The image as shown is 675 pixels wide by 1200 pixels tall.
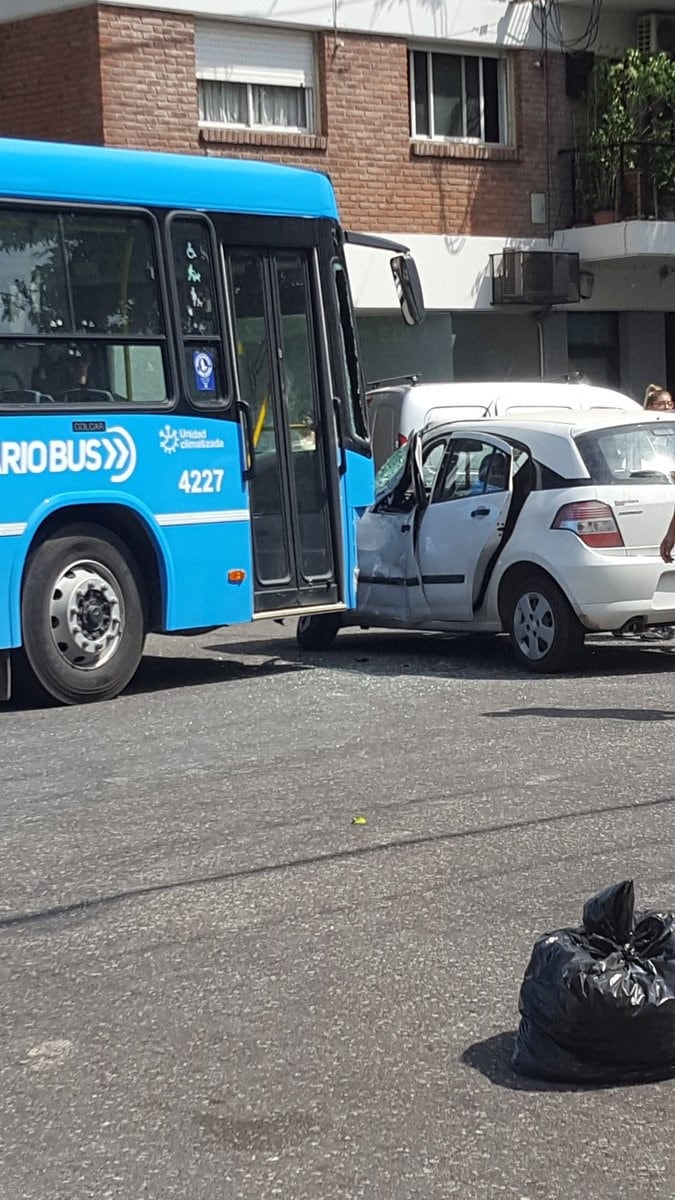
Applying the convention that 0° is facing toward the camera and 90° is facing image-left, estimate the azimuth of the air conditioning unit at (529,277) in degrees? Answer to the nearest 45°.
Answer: approximately 0°

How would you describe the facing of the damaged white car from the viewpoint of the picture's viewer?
facing away from the viewer and to the left of the viewer

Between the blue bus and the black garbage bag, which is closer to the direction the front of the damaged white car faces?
the blue bus

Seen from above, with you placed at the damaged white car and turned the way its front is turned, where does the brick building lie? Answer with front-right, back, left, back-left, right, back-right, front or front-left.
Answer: front-right

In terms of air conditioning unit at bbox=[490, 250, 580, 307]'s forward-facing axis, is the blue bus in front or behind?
in front

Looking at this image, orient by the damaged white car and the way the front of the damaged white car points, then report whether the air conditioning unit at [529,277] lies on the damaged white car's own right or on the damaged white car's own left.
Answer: on the damaged white car's own right

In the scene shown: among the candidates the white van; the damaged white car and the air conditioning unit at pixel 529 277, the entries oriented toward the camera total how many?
1

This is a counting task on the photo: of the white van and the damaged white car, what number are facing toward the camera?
0

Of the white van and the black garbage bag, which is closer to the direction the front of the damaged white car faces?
the white van

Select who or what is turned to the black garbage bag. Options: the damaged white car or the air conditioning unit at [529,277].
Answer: the air conditioning unit

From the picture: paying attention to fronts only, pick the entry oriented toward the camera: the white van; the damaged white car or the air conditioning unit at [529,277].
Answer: the air conditioning unit
